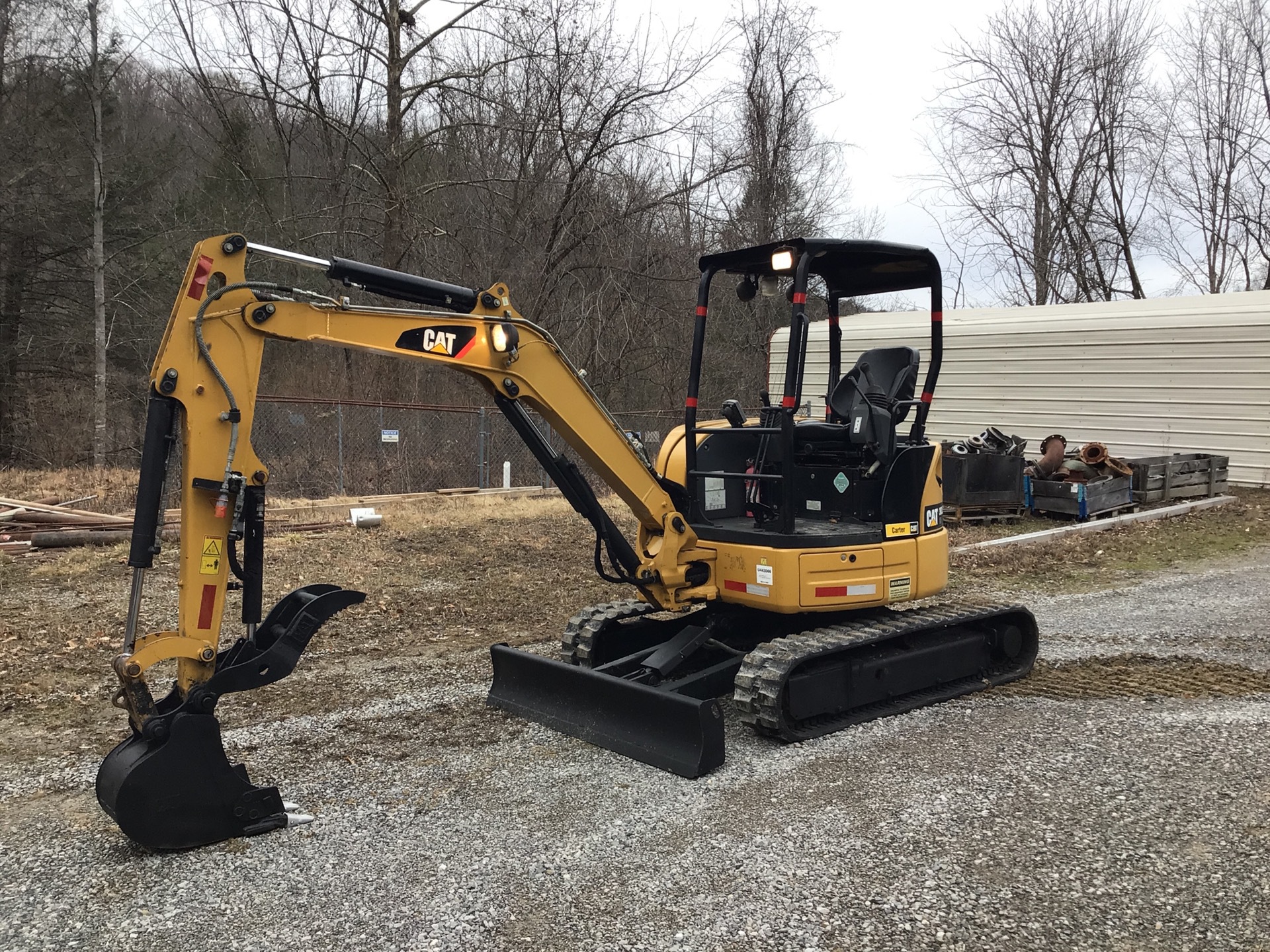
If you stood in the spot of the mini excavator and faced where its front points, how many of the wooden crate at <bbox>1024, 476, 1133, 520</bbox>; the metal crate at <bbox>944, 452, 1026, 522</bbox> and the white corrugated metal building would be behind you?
3

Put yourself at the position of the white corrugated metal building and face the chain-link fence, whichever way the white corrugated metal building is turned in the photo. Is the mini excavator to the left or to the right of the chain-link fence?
left

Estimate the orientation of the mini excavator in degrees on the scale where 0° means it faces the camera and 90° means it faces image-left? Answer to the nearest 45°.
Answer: approximately 45°

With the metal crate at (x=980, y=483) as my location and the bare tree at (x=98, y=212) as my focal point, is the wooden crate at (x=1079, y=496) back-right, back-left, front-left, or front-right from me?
back-right

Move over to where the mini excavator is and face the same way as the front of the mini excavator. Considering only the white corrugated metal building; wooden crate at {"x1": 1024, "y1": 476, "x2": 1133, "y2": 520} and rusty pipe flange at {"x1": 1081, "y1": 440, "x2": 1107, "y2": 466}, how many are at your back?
3

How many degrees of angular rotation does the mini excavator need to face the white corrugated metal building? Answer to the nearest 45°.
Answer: approximately 180°

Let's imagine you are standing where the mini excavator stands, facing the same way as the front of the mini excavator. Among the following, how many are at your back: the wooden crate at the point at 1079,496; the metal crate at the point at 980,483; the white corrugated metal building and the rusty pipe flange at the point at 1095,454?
4

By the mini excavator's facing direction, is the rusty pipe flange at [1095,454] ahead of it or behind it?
behind

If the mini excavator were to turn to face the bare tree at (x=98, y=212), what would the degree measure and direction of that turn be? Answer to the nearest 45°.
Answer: approximately 90° to its right

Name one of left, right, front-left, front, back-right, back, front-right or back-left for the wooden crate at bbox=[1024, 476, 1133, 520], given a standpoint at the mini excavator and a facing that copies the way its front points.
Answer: back
